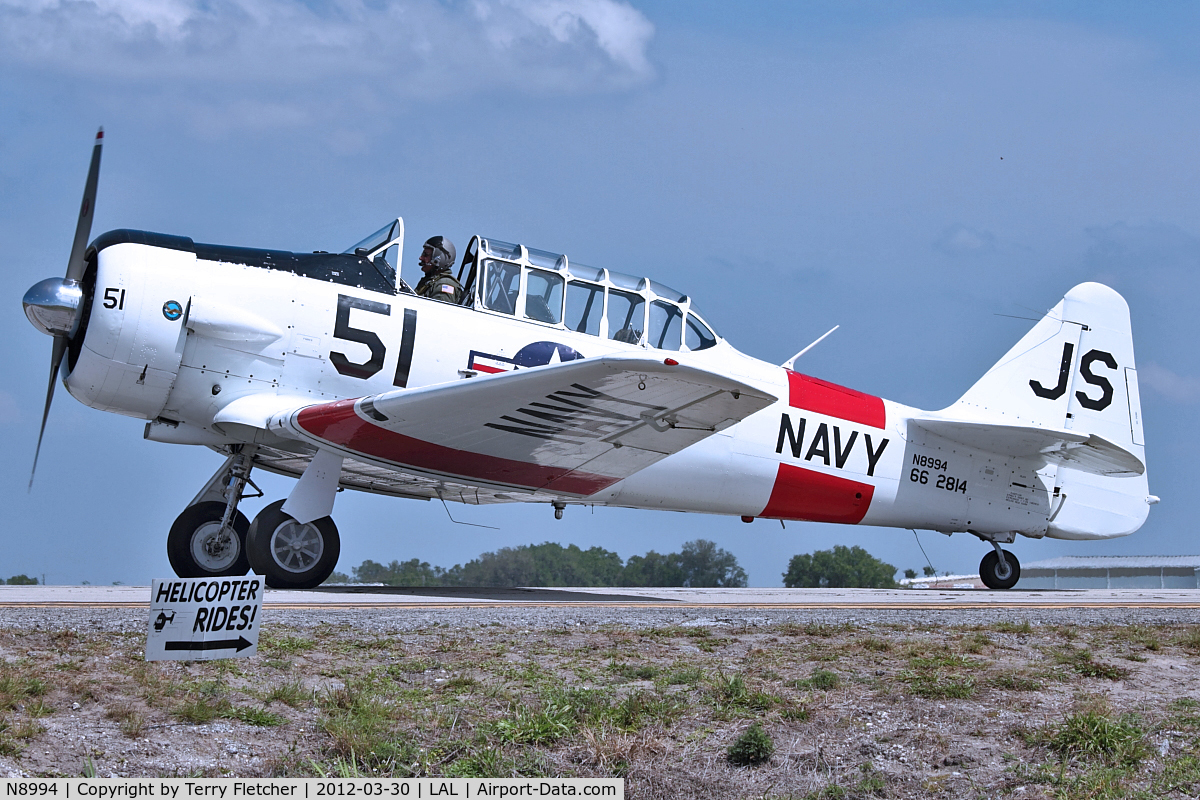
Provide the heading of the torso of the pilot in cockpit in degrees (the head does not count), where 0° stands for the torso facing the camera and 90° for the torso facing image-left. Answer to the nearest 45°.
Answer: approximately 90°

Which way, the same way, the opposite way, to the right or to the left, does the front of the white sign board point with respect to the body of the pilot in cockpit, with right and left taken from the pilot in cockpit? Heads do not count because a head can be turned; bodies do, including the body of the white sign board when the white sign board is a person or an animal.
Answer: to the left

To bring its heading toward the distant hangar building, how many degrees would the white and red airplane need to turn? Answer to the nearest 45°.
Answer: approximately 135° to its right

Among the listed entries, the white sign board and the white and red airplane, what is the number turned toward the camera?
1

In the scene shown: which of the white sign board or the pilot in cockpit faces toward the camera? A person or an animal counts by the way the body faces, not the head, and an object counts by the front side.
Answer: the white sign board

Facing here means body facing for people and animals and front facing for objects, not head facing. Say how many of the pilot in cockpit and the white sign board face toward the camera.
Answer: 1

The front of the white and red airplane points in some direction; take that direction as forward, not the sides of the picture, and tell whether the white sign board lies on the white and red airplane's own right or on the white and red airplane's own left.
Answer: on the white and red airplane's own left

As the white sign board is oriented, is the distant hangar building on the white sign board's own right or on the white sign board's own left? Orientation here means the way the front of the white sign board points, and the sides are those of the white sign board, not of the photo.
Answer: on the white sign board's own left

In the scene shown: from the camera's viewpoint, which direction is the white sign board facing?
toward the camera

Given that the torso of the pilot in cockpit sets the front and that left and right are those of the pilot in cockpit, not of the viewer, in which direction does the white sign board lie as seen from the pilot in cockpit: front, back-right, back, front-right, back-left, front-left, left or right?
left

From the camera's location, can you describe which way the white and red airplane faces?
facing to the left of the viewer

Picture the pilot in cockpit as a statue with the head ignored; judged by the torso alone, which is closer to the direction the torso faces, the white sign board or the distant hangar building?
the white sign board

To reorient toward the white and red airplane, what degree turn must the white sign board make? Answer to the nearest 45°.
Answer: approximately 180°
